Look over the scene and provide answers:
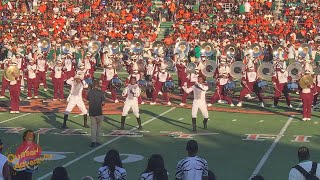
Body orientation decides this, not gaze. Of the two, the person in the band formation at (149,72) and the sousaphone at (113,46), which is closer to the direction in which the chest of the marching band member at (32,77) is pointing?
the person in the band formation

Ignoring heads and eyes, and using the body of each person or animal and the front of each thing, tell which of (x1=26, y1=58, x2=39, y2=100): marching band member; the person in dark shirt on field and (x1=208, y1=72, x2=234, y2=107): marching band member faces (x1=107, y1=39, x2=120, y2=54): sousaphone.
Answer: the person in dark shirt on field

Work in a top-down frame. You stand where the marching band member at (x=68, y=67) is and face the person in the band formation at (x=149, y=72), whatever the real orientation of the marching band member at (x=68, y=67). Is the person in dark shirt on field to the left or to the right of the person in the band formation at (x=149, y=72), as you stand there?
right

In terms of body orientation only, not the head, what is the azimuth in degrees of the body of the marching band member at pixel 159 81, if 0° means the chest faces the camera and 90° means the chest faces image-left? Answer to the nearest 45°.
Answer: approximately 0°

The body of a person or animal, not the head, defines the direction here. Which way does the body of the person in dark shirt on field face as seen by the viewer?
away from the camera

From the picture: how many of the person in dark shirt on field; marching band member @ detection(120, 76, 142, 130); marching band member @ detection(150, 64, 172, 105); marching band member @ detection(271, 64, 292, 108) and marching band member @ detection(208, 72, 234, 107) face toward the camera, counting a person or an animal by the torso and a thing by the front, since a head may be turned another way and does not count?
4

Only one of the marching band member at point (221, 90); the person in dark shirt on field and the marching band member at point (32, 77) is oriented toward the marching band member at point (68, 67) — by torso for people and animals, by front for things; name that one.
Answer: the person in dark shirt on field

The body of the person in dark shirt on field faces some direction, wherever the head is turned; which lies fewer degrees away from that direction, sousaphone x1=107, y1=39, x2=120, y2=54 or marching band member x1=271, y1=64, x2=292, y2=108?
the sousaphone

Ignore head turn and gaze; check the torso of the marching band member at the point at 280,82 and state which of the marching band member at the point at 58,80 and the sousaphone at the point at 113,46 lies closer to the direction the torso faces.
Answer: the marching band member

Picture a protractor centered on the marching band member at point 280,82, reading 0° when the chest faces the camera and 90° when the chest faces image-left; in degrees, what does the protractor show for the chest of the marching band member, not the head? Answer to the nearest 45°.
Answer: approximately 0°
